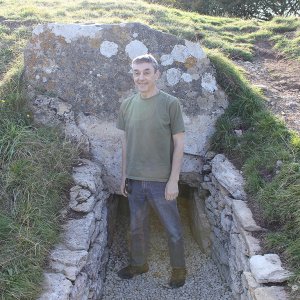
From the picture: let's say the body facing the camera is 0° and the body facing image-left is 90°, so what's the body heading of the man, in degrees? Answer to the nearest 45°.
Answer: approximately 45°

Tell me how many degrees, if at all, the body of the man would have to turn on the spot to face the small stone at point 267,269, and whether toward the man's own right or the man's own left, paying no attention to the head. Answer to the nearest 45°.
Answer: approximately 90° to the man's own left

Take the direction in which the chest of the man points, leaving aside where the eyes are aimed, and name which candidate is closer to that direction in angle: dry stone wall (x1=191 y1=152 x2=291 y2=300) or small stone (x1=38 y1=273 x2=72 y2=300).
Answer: the small stone

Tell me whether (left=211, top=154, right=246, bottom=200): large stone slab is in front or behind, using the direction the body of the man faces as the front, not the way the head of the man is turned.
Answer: behind

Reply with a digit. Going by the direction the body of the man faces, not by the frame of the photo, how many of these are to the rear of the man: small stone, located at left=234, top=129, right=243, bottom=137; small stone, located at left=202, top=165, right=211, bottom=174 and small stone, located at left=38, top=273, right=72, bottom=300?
2

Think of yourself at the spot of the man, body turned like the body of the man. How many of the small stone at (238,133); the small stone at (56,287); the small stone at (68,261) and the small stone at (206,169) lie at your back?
2

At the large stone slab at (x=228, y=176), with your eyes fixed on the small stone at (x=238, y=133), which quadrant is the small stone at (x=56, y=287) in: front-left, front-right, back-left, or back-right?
back-left

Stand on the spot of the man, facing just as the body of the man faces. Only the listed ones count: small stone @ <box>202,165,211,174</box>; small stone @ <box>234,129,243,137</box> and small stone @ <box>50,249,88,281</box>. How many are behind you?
2

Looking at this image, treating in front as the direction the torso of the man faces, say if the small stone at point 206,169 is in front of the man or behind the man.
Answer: behind
